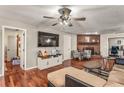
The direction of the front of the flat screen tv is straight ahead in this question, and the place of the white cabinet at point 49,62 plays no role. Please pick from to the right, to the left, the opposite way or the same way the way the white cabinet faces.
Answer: the same way

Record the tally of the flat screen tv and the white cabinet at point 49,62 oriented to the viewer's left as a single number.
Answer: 0

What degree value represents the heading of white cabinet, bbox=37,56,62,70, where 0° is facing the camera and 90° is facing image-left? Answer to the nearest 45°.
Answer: approximately 315°

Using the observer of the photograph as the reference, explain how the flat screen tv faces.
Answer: facing the viewer and to the right of the viewer

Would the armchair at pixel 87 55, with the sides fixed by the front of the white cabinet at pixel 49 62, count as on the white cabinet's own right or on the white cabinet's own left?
on the white cabinet's own left

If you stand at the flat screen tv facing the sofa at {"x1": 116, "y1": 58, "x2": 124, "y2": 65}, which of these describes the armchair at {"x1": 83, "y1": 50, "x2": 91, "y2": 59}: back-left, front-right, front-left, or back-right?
front-left

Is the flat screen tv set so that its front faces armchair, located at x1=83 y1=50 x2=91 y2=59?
no

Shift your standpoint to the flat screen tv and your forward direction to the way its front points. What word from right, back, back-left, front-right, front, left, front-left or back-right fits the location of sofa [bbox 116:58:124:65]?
front-left

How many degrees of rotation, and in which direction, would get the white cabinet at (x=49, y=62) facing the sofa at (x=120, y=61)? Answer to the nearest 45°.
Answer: approximately 45° to its left

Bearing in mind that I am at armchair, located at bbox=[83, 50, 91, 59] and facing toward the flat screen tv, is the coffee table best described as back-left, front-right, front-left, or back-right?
front-left
